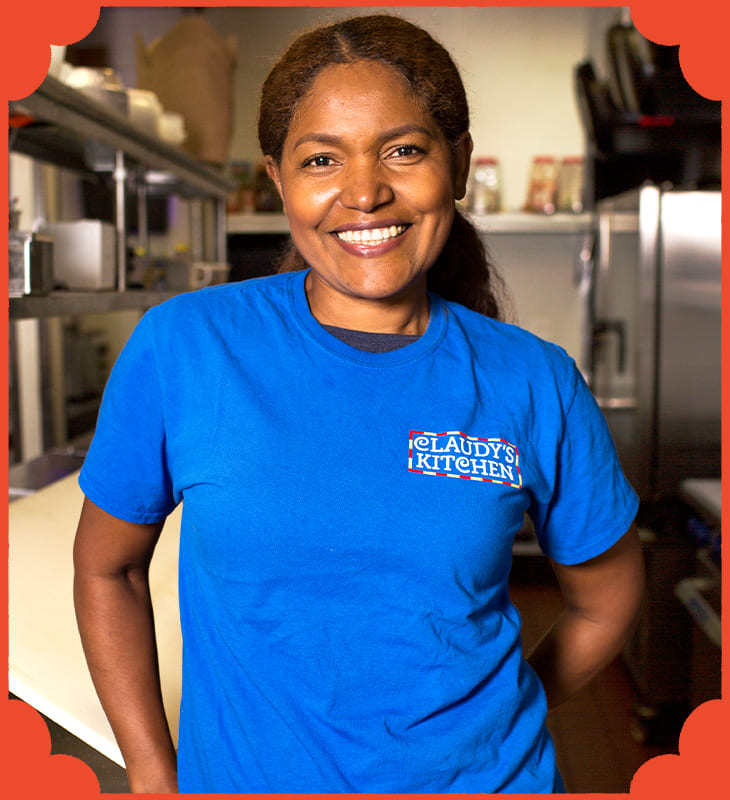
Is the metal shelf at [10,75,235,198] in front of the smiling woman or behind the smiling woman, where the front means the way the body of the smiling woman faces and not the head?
behind

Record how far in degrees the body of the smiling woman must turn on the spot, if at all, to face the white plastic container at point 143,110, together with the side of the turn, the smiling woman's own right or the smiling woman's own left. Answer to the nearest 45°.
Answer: approximately 180°

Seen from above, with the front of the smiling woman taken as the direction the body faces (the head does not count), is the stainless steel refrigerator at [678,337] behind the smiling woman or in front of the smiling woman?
behind

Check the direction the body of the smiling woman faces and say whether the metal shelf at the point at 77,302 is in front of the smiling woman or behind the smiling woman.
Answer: behind

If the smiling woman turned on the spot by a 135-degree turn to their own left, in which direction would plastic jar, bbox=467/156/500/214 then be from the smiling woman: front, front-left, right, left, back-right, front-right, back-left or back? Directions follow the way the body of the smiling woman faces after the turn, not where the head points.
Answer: front-left

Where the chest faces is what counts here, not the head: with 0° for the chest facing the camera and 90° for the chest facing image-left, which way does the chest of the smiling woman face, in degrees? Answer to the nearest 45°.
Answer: approximately 0°
